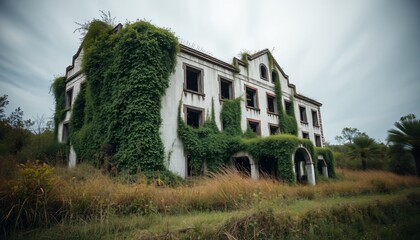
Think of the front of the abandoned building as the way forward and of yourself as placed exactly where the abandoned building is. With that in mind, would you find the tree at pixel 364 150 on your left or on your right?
on your left
